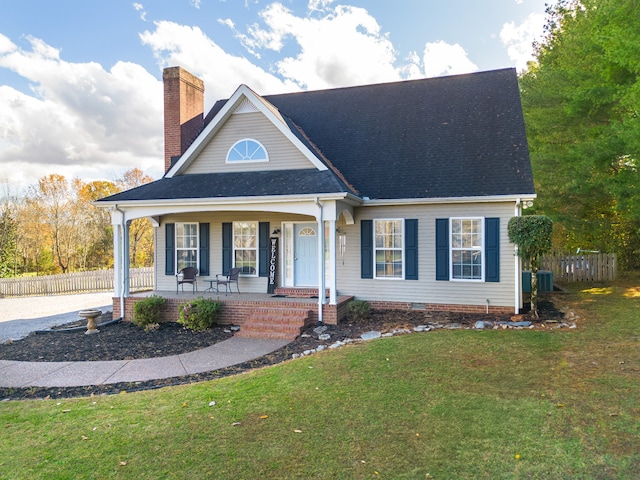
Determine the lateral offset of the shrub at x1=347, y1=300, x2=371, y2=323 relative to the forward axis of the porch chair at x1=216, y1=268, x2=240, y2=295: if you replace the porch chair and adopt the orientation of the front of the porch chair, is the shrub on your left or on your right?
on your left

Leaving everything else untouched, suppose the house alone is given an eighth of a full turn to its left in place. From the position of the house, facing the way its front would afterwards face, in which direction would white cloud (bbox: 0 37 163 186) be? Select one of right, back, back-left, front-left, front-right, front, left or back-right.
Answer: back

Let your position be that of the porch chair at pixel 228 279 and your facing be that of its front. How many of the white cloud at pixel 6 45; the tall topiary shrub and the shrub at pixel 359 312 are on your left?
2

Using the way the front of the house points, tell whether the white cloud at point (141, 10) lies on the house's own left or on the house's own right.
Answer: on the house's own right

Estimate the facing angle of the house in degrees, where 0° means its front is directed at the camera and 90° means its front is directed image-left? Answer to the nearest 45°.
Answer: approximately 0°

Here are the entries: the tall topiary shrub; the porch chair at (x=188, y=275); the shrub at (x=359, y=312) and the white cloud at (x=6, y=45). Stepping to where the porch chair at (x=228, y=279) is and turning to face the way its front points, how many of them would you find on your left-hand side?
2

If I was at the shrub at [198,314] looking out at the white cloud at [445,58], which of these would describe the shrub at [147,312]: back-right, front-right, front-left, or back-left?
back-left

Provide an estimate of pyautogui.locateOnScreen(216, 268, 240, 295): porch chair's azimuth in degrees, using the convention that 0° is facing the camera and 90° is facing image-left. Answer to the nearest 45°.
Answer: approximately 45°
